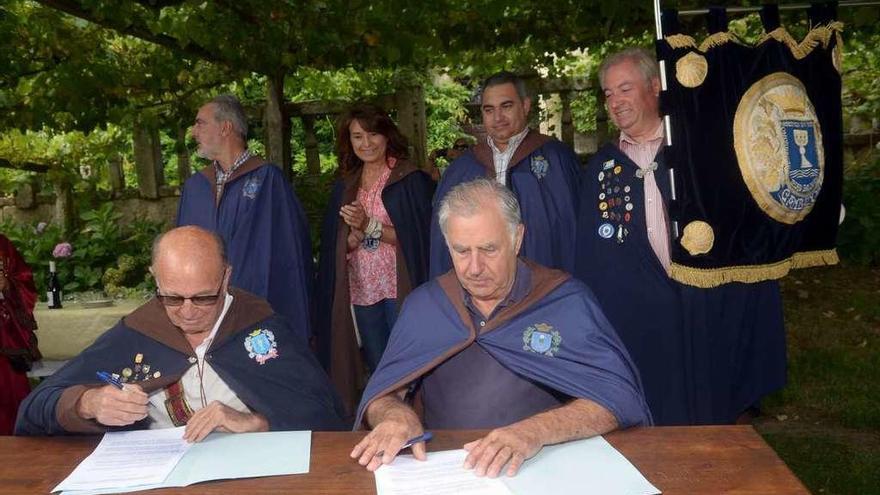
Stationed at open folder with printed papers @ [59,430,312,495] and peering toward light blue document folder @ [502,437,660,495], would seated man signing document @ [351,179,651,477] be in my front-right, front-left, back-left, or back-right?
front-left

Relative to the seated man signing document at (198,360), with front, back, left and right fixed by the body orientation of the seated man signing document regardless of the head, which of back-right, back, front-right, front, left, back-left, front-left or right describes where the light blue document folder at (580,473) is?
front-left

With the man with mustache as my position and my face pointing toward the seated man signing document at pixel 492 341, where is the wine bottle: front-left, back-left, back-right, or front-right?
back-right

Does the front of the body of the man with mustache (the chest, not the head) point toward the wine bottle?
no

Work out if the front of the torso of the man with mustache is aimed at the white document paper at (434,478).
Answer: no

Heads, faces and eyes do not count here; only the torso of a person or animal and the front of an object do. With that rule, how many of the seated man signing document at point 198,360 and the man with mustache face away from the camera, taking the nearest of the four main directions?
0

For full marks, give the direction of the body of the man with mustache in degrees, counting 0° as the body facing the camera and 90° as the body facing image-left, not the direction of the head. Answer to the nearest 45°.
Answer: approximately 45°

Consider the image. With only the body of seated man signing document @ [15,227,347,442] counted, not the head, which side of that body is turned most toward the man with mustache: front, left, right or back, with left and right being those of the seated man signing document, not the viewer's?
back

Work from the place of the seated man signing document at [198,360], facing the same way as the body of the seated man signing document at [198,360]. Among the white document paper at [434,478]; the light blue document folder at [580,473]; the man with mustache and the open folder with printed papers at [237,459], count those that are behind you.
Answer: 1

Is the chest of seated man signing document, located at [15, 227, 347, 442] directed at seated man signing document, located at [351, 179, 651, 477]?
no

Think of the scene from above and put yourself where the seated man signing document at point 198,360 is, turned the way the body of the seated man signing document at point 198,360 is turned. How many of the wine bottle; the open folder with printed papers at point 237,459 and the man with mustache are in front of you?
1

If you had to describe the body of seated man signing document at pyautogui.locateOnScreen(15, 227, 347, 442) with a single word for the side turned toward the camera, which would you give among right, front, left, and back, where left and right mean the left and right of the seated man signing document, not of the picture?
front

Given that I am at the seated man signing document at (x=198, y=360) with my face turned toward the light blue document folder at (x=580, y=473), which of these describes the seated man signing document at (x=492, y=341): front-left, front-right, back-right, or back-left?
front-left

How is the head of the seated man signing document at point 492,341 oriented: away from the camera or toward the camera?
toward the camera
